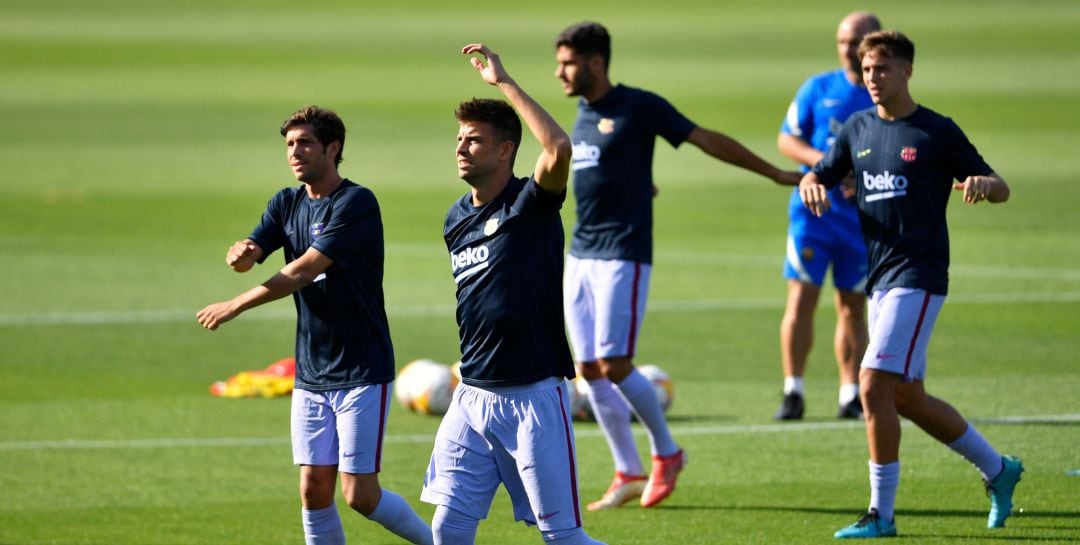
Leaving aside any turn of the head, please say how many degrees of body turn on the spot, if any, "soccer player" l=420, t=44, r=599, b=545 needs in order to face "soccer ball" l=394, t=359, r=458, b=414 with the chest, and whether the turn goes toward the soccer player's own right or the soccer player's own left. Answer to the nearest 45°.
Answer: approximately 135° to the soccer player's own right

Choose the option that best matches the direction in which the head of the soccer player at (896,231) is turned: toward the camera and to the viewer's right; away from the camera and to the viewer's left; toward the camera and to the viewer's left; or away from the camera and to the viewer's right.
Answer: toward the camera and to the viewer's left

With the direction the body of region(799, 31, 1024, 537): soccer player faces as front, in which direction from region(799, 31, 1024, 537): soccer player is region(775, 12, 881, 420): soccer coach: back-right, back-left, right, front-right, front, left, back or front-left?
back-right

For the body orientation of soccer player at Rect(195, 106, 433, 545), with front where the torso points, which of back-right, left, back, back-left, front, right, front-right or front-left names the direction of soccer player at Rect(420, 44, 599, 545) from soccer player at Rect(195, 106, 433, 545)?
left

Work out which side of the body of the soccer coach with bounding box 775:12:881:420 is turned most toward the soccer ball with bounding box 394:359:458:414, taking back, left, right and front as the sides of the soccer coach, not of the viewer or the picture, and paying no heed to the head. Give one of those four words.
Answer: right

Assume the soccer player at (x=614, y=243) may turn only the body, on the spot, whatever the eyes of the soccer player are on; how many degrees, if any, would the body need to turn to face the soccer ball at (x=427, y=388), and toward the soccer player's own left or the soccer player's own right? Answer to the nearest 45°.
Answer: approximately 90° to the soccer player's own right

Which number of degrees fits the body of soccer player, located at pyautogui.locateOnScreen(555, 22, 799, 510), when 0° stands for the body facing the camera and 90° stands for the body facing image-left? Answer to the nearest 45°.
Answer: approximately 45°

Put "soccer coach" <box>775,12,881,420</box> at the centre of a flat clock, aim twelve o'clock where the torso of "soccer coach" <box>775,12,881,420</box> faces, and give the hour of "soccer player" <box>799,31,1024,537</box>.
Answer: "soccer player" <box>799,31,1024,537</box> is roughly at 12 o'clock from "soccer coach" <box>775,12,881,420</box>.

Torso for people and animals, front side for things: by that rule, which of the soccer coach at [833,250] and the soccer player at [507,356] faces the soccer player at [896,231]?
the soccer coach at [833,250]

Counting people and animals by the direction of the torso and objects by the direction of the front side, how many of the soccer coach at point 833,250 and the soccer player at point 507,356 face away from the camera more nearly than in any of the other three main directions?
0

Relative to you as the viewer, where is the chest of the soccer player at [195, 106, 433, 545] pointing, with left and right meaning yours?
facing the viewer and to the left of the viewer

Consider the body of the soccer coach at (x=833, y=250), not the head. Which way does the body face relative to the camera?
toward the camera

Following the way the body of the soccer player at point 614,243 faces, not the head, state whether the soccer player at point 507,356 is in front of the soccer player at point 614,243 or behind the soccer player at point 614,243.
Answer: in front
